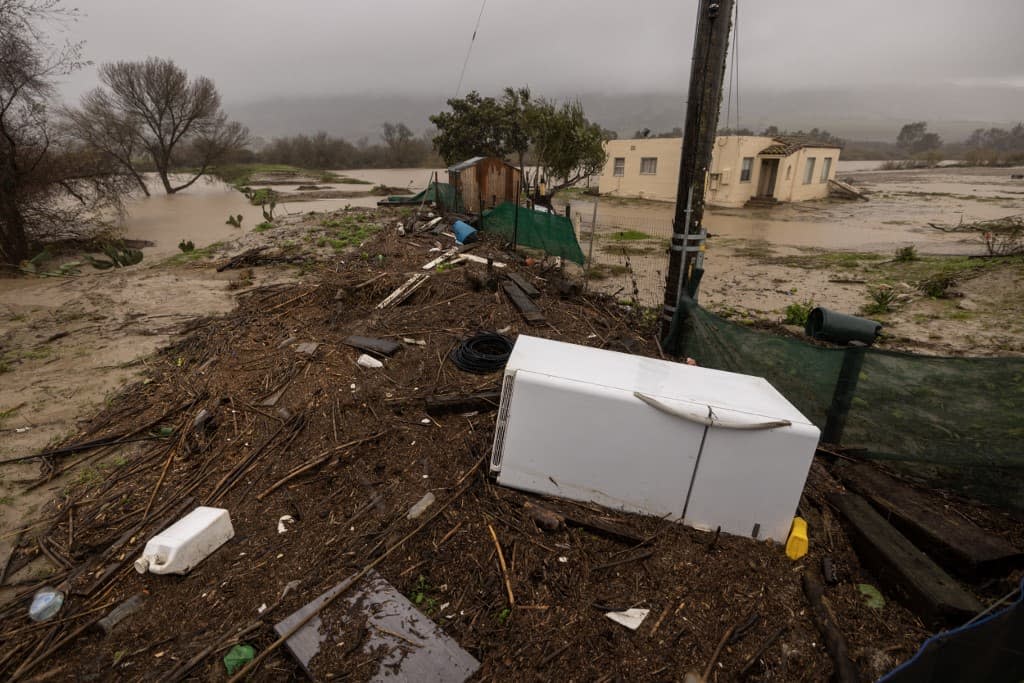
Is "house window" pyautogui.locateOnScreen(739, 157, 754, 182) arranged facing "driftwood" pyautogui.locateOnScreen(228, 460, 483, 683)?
yes

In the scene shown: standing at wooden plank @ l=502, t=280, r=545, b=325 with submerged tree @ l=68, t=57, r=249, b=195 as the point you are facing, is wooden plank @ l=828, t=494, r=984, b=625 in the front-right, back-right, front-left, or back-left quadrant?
back-left

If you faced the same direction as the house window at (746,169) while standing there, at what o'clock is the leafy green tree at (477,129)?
The leafy green tree is roughly at 2 o'clock from the house window.

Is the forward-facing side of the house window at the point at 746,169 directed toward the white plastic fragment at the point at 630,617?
yes

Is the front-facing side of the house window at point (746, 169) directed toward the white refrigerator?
yes

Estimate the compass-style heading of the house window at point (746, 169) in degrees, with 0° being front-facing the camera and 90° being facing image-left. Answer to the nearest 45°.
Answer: approximately 0°

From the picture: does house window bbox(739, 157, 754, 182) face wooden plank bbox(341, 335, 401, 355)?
yes

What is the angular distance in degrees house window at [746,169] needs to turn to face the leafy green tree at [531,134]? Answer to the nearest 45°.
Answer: approximately 45° to its right

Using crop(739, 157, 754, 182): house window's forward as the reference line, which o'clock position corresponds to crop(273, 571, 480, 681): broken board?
The broken board is roughly at 12 o'clock from the house window.

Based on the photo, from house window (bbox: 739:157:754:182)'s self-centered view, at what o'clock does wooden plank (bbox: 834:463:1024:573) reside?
The wooden plank is roughly at 12 o'clock from the house window.

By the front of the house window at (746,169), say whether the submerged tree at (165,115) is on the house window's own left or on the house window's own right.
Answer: on the house window's own right

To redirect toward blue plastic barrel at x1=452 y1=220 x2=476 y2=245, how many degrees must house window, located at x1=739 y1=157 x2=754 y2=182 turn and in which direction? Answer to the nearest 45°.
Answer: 0° — it already faces it

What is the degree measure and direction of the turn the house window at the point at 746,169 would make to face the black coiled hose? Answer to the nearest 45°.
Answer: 0° — it already faces it

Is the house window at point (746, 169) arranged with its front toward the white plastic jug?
yes
